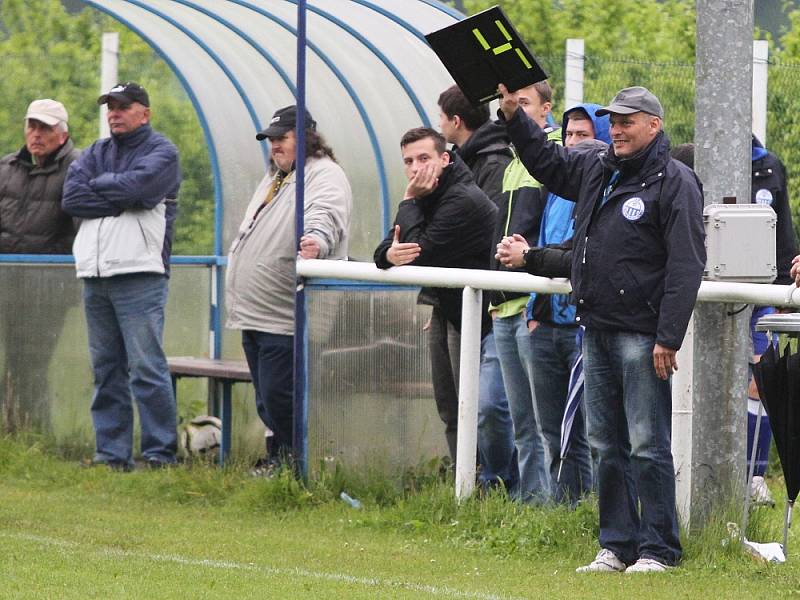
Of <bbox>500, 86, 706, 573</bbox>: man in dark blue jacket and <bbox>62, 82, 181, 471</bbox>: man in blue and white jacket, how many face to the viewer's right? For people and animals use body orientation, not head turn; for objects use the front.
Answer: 0

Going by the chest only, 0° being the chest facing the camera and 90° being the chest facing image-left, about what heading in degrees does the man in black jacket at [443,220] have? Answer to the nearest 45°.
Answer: approximately 45°

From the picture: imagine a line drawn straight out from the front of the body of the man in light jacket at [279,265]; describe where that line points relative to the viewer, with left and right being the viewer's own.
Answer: facing the viewer and to the left of the viewer

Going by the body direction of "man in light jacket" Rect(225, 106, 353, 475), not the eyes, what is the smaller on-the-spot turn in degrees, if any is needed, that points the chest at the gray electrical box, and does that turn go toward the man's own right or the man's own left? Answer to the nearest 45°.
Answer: approximately 90° to the man's own left

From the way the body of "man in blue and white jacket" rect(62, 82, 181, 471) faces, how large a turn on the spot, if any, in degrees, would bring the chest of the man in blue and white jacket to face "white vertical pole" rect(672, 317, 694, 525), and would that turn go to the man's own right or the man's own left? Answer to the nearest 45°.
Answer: approximately 90° to the man's own left

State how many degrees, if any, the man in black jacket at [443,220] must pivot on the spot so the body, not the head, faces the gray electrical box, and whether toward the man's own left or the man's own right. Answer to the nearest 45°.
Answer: approximately 90° to the man's own left
